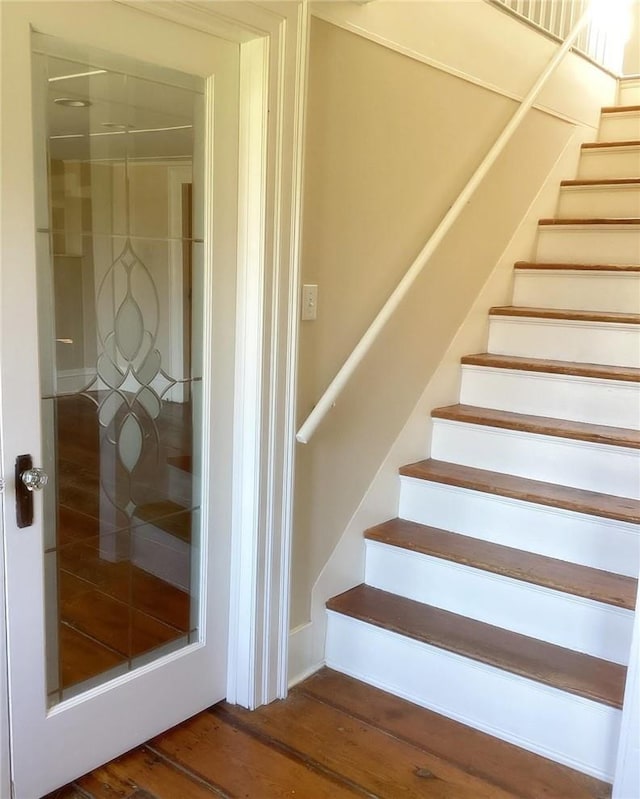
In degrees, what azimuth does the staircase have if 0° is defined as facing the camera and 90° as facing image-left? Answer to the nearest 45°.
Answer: approximately 45°

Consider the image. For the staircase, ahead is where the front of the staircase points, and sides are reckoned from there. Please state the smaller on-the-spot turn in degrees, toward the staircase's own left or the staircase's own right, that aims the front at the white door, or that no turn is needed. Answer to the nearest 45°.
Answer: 0° — it already faces it
